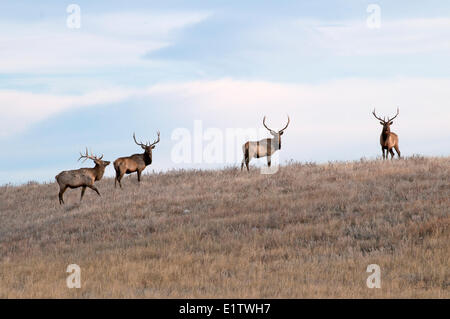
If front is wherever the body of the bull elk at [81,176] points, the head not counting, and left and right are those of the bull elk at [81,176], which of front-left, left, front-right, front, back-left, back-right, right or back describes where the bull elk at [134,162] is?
front-left

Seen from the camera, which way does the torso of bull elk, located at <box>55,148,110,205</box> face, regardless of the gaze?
to the viewer's right
